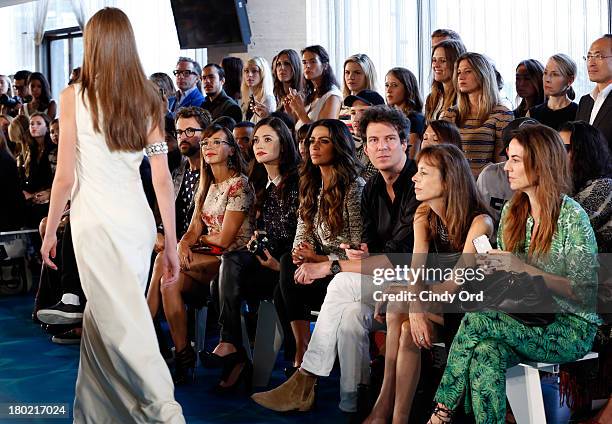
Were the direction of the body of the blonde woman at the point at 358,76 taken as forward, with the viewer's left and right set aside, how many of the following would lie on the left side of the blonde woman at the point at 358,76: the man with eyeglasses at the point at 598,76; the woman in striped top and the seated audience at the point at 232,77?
2

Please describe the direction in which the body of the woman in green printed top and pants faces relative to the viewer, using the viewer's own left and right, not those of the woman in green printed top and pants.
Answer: facing to the left of the viewer

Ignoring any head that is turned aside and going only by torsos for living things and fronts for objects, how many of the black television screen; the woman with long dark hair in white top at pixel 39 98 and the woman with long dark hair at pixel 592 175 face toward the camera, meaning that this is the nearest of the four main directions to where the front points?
2

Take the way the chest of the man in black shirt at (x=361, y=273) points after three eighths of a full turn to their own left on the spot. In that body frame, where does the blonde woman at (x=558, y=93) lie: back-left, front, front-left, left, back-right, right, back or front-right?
front-left

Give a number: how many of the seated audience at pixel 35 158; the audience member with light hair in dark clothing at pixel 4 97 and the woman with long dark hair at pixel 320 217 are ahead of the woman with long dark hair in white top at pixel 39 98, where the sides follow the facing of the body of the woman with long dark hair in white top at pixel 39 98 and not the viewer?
2

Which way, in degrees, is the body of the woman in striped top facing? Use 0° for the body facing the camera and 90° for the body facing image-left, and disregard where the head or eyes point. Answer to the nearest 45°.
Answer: approximately 45°

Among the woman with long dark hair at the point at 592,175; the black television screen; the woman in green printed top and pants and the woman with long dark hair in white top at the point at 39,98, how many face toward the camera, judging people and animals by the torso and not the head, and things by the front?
2

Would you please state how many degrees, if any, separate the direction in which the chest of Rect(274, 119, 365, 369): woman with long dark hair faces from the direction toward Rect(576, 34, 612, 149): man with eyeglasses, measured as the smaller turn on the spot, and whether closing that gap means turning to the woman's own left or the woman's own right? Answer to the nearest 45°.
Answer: approximately 180°

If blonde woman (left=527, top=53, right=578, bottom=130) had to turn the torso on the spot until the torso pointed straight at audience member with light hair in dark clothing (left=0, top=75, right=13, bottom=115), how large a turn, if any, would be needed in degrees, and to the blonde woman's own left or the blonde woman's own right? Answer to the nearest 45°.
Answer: approximately 90° to the blonde woman's own right

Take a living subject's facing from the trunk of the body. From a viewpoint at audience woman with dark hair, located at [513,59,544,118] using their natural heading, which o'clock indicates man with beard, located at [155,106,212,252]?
The man with beard is roughly at 1 o'clock from the audience woman with dark hair.

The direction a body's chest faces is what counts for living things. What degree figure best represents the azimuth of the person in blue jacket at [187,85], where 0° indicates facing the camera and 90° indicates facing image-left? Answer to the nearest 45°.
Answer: approximately 45°

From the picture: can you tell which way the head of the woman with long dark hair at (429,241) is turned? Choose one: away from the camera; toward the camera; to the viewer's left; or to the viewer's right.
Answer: to the viewer's left
